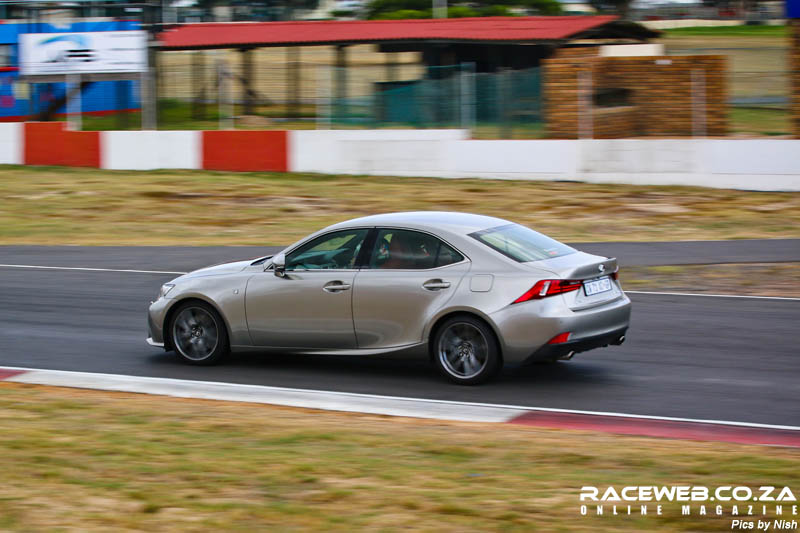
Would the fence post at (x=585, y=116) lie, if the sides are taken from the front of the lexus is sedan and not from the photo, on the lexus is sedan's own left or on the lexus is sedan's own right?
on the lexus is sedan's own right

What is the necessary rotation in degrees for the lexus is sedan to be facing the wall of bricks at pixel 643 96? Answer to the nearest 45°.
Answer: approximately 45° to its right

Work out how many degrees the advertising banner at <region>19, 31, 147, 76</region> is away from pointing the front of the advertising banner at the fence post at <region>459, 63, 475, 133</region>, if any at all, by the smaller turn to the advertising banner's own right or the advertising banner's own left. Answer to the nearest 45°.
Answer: approximately 45° to the advertising banner's own left

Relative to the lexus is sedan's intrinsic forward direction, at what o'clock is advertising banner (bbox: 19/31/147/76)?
The advertising banner is roughly at 1 o'clock from the lexus is sedan.

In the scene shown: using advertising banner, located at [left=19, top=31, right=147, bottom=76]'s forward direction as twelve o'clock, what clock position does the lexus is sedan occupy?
The lexus is sedan is roughly at 12 o'clock from the advertising banner.

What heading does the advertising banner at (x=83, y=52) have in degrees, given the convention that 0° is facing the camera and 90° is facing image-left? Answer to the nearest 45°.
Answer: approximately 0°

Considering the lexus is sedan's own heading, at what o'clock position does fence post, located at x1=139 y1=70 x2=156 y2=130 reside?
The fence post is roughly at 1 o'clock from the lexus is sedan.

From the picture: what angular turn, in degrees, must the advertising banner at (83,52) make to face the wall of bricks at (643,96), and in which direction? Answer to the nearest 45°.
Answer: approximately 45° to its left

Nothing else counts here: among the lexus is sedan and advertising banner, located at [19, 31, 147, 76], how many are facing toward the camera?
1

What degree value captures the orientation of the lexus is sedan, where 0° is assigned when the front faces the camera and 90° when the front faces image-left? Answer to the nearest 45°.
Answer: approximately 135°
